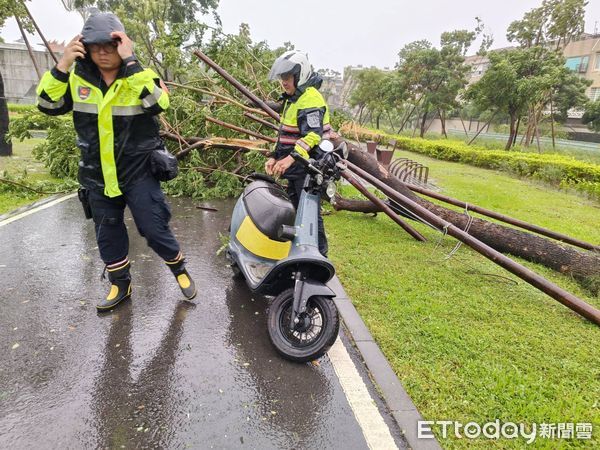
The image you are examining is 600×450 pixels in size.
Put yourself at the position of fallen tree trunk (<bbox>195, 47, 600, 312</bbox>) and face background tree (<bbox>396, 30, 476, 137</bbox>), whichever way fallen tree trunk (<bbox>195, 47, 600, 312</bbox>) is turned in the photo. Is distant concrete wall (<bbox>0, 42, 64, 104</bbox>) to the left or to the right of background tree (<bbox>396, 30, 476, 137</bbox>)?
left

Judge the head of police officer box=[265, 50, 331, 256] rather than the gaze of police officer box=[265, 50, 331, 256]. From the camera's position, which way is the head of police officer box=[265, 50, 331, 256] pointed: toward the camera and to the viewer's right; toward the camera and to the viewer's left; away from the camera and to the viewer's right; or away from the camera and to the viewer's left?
toward the camera and to the viewer's left

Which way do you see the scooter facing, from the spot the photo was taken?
facing the viewer and to the right of the viewer

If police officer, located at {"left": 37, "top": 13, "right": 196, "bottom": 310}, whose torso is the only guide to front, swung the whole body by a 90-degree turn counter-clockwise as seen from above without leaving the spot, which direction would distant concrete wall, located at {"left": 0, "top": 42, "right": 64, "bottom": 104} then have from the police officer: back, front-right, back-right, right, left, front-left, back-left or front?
left

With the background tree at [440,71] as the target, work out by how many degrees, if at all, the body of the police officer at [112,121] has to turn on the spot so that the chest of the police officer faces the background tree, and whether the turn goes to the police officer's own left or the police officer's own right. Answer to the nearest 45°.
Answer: approximately 135° to the police officer's own left

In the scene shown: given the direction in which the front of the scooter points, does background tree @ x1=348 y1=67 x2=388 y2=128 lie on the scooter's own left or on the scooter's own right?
on the scooter's own left

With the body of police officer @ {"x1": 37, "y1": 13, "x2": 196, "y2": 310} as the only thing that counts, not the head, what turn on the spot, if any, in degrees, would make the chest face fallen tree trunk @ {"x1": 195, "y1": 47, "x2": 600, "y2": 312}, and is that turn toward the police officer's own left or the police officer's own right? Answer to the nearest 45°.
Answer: approximately 90° to the police officer's own left

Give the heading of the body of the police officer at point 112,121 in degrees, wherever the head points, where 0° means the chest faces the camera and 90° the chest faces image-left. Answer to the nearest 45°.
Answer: approximately 0°

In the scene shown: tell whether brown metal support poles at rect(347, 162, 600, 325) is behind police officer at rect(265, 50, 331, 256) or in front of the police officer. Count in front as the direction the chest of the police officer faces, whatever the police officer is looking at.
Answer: behind

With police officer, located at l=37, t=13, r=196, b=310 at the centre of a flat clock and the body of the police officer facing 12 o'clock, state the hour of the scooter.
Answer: The scooter is roughly at 10 o'clock from the police officer.

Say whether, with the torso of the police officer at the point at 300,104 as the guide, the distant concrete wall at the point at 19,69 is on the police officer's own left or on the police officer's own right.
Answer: on the police officer's own right

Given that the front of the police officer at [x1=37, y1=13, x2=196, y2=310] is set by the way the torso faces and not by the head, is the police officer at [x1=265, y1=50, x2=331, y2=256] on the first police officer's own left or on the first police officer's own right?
on the first police officer's own left
